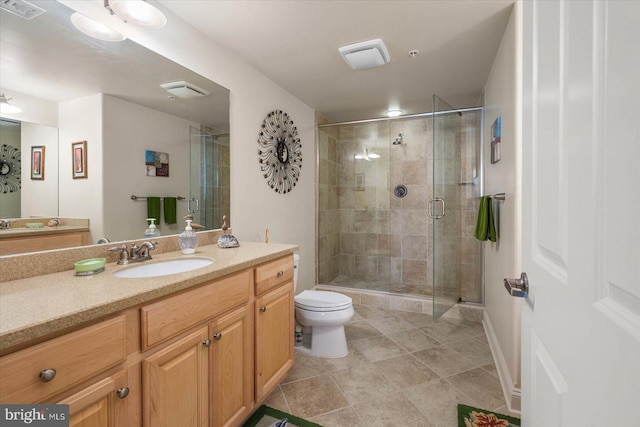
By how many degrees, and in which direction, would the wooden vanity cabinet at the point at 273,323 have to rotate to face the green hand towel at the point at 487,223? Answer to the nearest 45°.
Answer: approximately 45° to its left

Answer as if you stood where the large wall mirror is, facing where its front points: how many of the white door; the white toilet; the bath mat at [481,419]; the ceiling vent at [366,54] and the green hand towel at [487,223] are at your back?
0

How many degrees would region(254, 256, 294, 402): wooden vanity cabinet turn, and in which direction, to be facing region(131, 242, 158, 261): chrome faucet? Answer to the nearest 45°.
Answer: approximately 135° to its right

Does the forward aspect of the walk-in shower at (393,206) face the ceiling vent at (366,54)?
yes

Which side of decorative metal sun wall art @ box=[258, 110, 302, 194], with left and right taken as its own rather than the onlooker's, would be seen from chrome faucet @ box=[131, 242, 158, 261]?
right

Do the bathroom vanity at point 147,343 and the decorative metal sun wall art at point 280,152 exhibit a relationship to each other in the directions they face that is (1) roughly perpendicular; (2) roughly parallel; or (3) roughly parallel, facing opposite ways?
roughly parallel

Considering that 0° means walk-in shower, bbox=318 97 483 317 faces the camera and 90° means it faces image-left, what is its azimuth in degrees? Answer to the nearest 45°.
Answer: approximately 0°

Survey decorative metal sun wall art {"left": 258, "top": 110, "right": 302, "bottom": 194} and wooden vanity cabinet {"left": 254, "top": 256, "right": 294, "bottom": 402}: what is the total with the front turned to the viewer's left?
0

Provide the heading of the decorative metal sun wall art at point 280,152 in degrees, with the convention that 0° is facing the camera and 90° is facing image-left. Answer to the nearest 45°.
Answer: approximately 315°

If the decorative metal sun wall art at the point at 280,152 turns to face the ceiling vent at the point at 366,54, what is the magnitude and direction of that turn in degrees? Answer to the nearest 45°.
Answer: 0° — it already faces it

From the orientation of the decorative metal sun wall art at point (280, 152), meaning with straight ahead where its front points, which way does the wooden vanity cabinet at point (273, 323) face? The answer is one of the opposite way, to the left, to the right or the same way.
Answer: the same way

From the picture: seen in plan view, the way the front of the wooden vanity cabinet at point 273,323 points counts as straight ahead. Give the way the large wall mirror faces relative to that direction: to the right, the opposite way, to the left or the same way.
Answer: the same way

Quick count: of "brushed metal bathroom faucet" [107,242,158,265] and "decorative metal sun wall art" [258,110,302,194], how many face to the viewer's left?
0

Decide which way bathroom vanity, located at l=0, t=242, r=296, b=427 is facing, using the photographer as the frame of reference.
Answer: facing the viewer and to the right of the viewer

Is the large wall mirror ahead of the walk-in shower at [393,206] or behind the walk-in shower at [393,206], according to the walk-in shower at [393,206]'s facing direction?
ahead

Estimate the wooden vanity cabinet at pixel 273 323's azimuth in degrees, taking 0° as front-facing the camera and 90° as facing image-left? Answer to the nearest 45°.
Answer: approximately 315°

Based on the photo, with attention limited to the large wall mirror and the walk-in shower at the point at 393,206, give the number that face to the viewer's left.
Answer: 0

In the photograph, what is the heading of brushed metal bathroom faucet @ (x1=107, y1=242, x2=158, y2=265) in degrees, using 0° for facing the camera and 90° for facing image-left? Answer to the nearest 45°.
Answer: approximately 315°

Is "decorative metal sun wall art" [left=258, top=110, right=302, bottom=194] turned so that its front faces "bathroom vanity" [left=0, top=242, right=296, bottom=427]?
no

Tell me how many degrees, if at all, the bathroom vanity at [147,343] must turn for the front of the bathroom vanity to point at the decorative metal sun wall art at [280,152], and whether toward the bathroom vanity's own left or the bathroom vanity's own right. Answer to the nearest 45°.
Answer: approximately 90° to the bathroom vanity's own left

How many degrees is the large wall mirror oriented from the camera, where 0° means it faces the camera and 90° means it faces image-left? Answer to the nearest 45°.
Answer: approximately 315°
